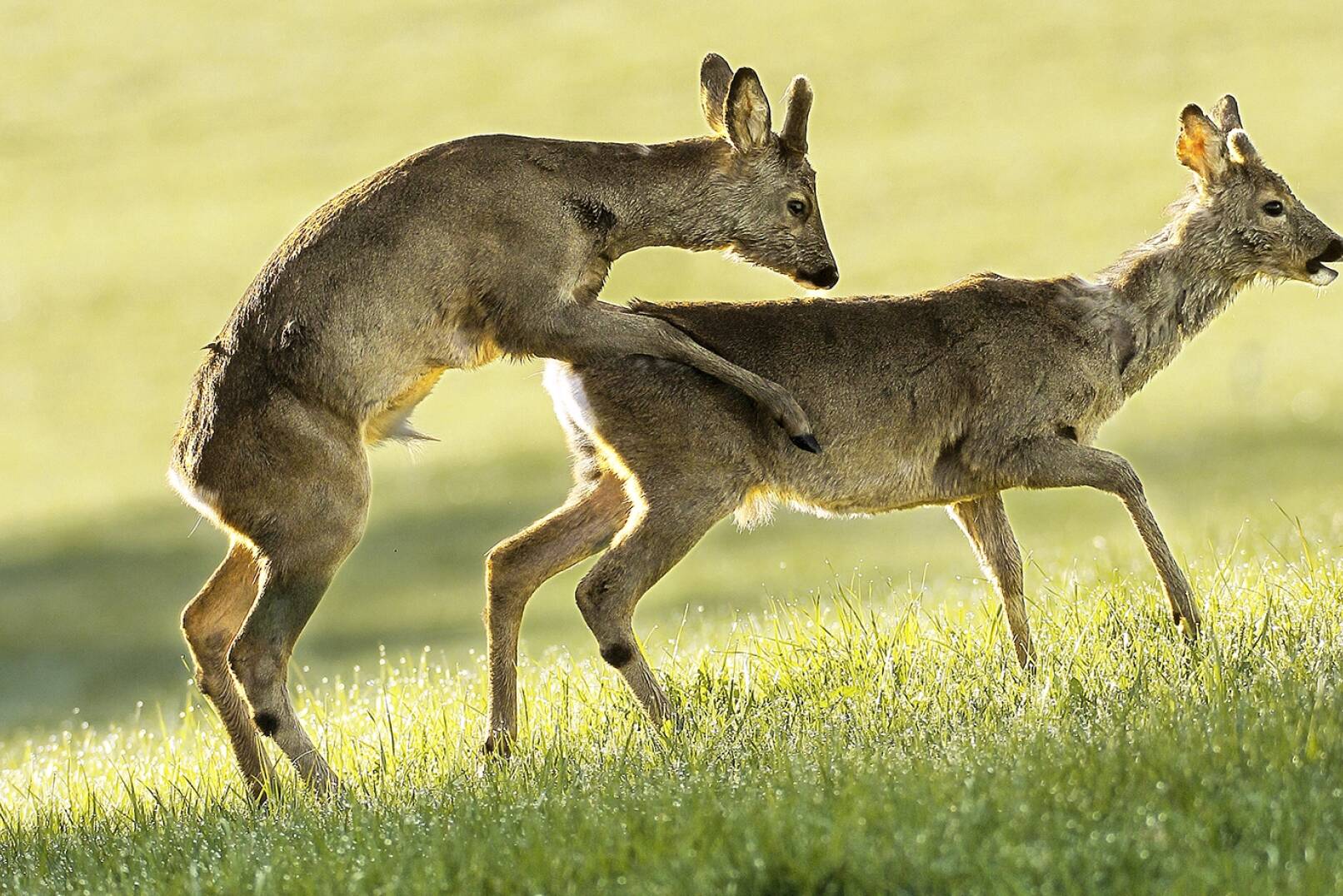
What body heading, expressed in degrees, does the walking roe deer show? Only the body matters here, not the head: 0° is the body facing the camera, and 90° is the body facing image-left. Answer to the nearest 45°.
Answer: approximately 270°
